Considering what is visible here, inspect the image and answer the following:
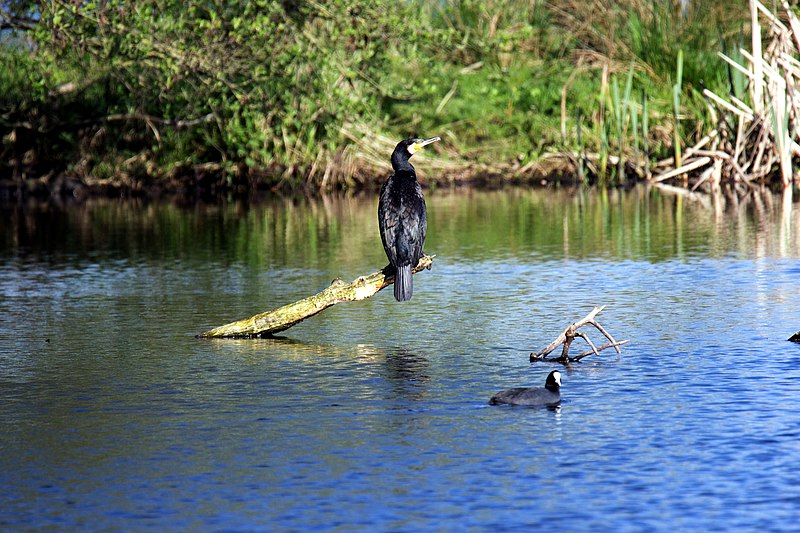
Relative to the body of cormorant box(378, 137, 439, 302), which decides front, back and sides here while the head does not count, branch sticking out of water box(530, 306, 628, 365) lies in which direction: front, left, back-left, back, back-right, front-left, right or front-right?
back-right

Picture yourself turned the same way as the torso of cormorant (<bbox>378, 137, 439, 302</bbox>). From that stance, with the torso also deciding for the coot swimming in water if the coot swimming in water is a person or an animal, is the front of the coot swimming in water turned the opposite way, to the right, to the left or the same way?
to the right

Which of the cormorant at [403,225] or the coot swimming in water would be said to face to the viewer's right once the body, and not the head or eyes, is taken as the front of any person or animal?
the coot swimming in water

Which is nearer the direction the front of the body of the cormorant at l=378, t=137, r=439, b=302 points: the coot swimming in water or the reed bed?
the reed bed

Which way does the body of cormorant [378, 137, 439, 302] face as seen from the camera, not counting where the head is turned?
away from the camera

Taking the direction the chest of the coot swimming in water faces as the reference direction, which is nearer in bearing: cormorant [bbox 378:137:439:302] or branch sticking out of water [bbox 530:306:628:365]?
the branch sticking out of water

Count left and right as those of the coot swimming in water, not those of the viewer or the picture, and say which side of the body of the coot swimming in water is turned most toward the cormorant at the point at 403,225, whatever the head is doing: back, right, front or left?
left

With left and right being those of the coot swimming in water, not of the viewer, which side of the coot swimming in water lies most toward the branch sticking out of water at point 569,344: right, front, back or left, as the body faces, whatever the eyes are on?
left

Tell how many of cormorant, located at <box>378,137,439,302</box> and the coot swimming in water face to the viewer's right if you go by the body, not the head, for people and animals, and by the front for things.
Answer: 1

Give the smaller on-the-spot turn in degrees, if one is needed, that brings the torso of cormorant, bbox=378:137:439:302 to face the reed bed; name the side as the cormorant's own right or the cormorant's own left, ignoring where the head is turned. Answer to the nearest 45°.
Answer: approximately 45° to the cormorant's own right

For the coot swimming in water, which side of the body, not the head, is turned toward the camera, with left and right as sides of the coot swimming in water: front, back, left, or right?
right
